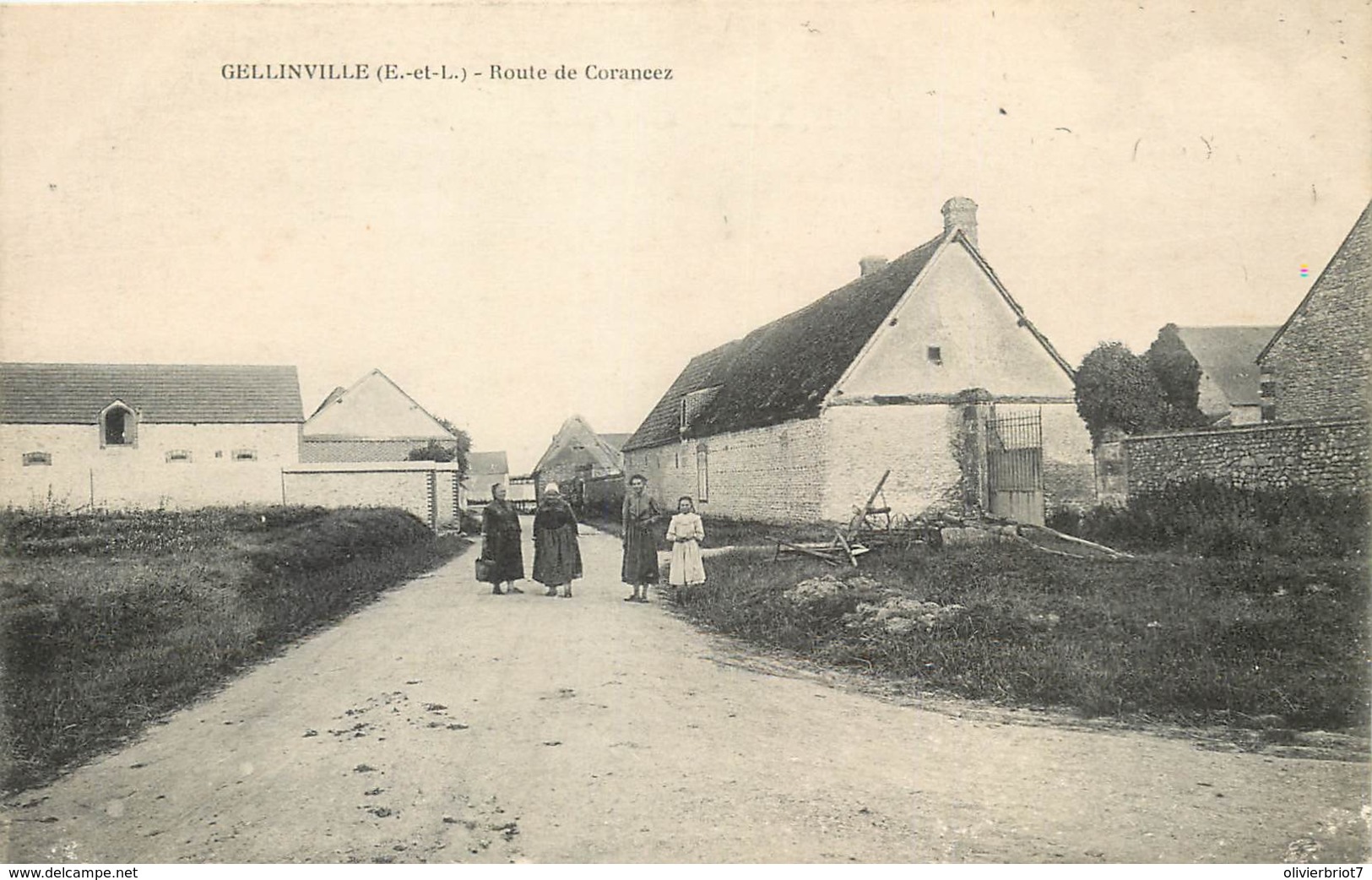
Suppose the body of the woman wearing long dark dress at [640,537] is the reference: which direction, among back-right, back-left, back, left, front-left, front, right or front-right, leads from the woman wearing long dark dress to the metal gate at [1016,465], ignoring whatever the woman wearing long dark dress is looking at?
back

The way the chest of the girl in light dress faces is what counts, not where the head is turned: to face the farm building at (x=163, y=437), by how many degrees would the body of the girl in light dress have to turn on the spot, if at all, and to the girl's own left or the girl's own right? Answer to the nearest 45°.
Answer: approximately 135° to the girl's own right

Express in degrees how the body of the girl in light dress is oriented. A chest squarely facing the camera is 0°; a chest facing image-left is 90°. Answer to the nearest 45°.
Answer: approximately 0°

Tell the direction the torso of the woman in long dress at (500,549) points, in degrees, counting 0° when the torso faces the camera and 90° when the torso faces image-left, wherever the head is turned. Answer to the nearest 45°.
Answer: approximately 315°

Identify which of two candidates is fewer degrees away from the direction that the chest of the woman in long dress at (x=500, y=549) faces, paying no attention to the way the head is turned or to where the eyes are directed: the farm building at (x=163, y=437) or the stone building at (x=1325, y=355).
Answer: the stone building

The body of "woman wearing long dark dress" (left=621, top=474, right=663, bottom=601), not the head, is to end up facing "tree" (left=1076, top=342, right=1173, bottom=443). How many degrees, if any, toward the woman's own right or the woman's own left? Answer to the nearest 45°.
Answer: approximately 180°

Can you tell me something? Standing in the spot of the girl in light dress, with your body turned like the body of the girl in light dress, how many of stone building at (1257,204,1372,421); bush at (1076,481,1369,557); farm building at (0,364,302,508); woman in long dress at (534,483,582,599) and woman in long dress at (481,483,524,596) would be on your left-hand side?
2
